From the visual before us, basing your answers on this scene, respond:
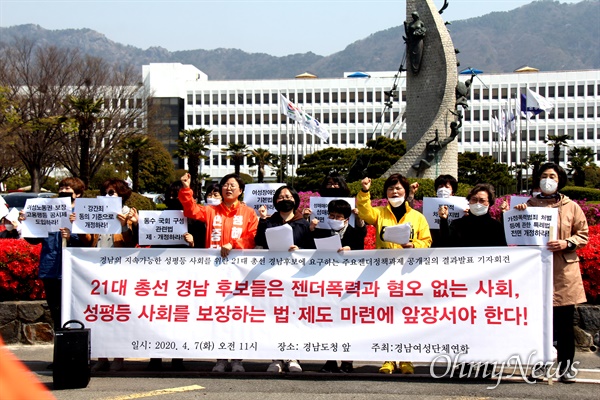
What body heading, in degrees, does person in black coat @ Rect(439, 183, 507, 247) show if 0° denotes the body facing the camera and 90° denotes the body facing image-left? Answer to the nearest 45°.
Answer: approximately 0°

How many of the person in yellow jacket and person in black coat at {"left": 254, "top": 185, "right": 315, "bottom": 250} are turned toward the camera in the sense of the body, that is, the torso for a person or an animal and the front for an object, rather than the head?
2

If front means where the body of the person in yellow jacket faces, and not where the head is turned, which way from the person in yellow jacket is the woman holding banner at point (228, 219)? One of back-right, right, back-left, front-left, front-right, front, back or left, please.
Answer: right

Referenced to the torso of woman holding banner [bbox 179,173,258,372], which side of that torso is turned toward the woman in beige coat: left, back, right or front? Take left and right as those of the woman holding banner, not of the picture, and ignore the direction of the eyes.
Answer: left

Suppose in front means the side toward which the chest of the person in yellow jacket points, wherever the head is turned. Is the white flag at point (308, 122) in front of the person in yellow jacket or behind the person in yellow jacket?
behind
